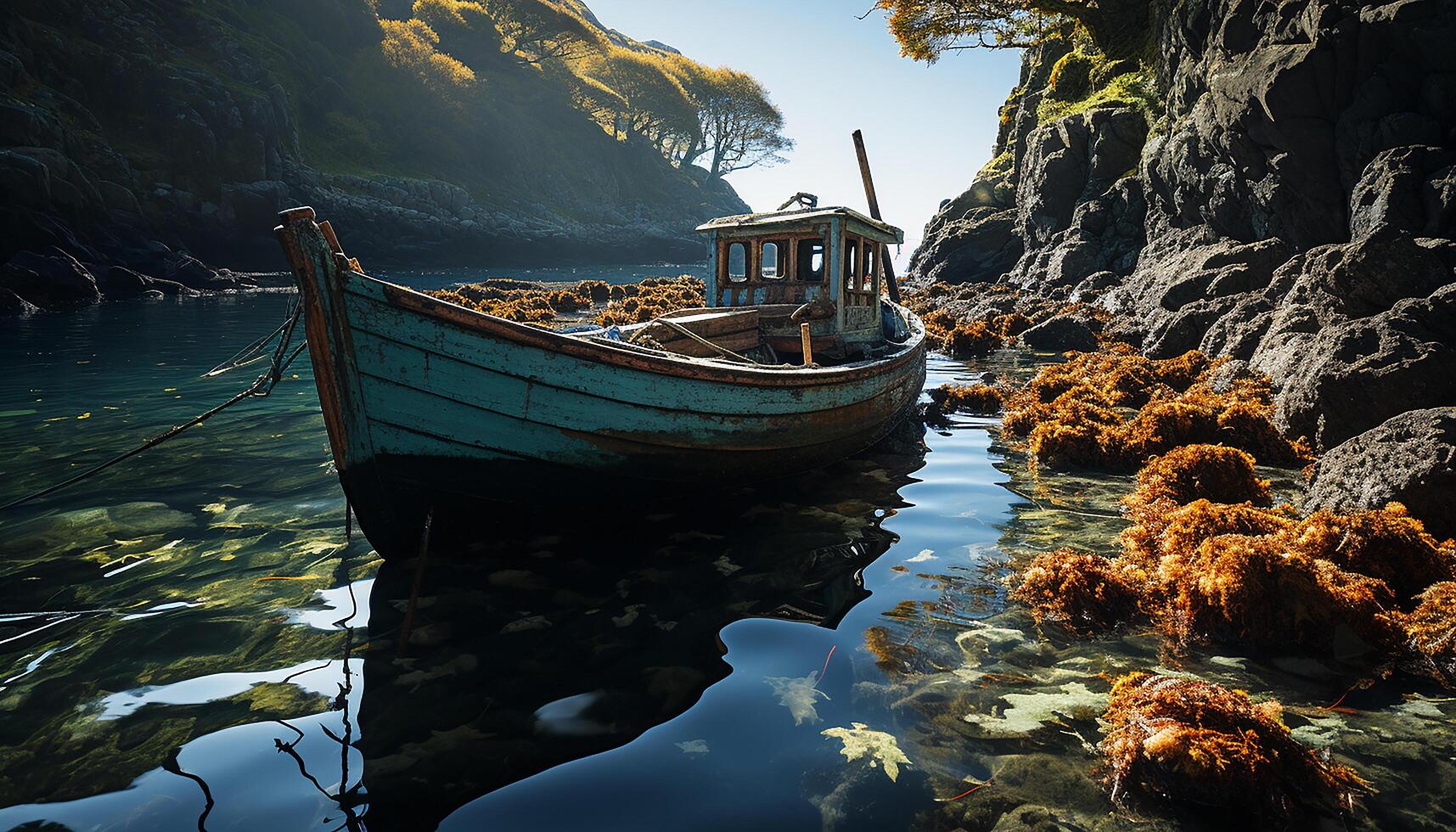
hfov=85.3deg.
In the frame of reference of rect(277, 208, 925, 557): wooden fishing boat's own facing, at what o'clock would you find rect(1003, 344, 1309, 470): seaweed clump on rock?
The seaweed clump on rock is roughly at 7 o'clock from the wooden fishing boat.

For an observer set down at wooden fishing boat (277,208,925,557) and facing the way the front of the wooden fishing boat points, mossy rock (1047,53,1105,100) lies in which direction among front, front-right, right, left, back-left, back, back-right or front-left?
back

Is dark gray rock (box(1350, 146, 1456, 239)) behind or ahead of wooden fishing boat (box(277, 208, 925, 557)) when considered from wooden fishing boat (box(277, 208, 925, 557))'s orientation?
behind

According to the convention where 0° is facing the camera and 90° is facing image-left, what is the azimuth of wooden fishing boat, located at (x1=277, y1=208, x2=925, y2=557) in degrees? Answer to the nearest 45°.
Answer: approximately 45°

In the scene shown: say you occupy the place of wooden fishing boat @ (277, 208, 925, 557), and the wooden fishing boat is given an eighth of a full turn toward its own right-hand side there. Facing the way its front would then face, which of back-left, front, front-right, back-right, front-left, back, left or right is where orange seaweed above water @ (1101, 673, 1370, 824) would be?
back-left

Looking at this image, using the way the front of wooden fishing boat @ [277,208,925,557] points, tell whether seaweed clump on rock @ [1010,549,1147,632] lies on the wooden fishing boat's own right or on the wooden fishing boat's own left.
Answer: on the wooden fishing boat's own left

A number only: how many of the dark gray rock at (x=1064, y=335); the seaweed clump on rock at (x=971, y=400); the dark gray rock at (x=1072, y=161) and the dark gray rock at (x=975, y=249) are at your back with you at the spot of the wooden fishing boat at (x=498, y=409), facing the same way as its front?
4

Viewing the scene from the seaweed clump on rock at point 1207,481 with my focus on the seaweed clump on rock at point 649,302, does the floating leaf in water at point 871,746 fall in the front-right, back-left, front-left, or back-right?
back-left

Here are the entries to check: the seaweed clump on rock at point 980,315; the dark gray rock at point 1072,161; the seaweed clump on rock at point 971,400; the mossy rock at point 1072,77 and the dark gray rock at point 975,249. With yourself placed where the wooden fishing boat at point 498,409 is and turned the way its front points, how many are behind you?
5

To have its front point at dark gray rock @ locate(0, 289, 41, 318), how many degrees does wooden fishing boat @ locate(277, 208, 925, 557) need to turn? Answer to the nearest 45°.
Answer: approximately 90° to its right

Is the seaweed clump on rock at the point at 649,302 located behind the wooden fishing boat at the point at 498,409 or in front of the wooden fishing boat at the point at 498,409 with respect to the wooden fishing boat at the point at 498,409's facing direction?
behind

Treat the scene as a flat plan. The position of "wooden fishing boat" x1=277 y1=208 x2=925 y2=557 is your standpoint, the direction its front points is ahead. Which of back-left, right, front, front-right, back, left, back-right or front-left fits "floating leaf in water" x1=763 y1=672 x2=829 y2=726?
left

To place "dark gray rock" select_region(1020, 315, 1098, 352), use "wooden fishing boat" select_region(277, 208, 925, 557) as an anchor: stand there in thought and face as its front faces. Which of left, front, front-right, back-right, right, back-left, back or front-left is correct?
back

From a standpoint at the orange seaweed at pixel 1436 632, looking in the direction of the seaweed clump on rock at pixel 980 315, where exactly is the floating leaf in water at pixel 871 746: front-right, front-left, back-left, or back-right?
back-left

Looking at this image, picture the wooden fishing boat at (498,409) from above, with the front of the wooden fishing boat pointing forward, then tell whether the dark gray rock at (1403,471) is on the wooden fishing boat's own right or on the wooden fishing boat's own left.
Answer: on the wooden fishing boat's own left
